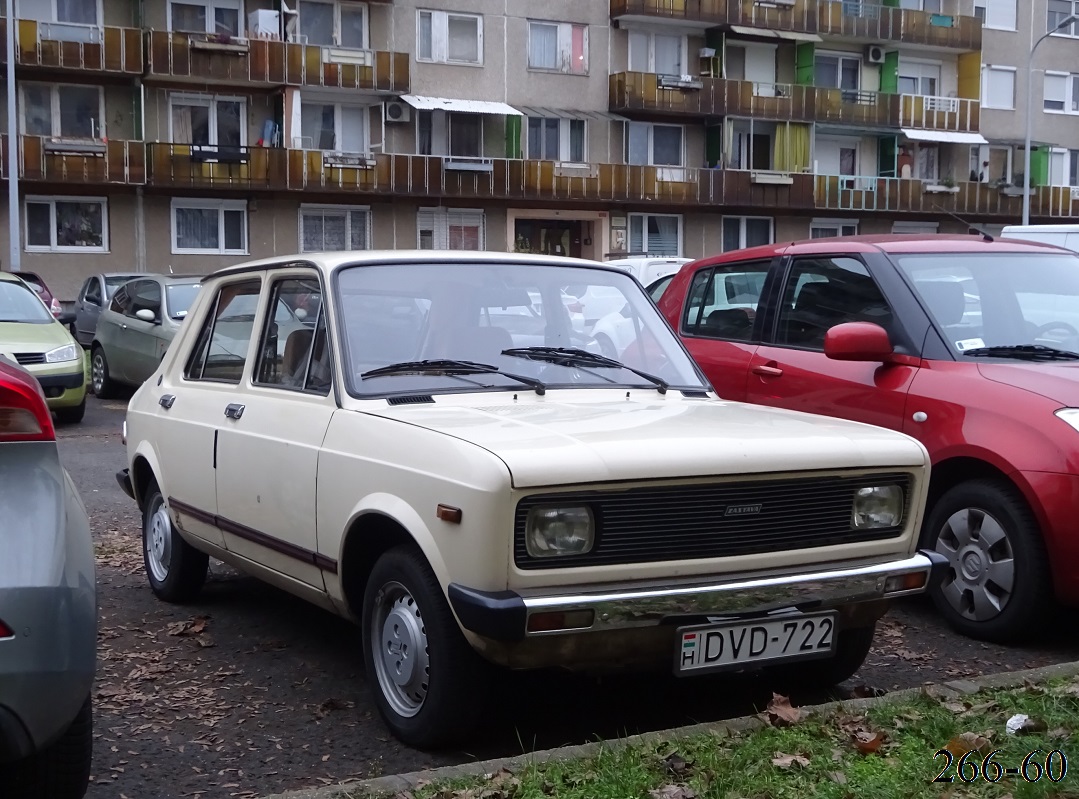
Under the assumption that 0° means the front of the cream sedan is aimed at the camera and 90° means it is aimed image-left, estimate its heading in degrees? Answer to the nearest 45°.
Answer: approximately 315°

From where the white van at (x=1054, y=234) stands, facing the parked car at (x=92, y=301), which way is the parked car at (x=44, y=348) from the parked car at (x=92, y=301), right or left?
left

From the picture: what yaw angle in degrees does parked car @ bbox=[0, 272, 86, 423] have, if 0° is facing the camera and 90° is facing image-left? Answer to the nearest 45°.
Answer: approximately 315°

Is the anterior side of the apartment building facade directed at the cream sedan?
yes

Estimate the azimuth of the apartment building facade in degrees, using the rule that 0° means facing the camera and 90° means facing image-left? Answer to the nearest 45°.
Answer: approximately 0°

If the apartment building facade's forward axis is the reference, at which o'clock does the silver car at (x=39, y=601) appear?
The silver car is roughly at 12 o'clock from the apartment building facade.
